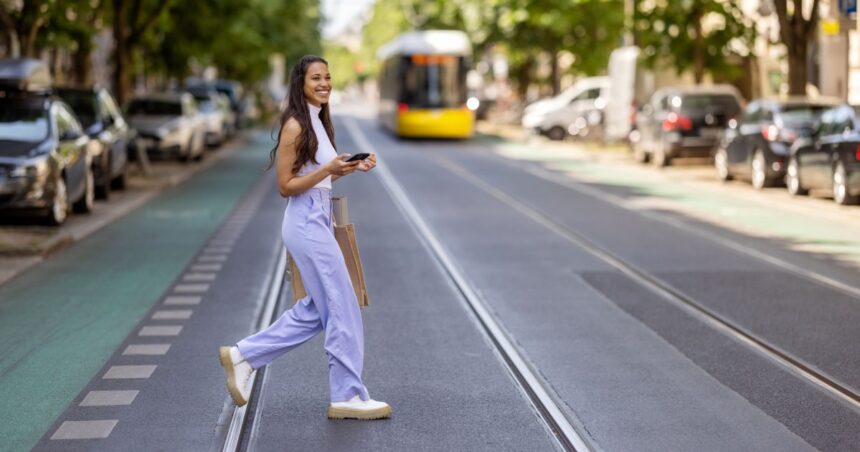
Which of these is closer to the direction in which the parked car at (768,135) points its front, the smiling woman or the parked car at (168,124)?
the parked car

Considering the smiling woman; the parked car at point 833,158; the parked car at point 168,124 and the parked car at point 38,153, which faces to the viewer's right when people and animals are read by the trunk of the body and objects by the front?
the smiling woman

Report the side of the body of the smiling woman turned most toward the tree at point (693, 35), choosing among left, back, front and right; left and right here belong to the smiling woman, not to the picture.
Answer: left

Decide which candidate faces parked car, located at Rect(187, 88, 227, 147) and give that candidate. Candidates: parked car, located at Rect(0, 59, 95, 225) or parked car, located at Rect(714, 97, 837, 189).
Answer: parked car, located at Rect(714, 97, 837, 189)

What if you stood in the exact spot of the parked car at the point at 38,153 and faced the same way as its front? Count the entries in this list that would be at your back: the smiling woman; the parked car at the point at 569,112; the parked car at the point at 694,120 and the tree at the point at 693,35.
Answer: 3

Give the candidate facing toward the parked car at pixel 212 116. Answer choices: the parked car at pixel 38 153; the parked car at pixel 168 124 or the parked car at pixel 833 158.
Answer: the parked car at pixel 833 158

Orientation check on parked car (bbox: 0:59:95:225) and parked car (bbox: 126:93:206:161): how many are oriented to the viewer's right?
0

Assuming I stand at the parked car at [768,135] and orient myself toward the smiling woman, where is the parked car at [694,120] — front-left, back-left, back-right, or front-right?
back-right

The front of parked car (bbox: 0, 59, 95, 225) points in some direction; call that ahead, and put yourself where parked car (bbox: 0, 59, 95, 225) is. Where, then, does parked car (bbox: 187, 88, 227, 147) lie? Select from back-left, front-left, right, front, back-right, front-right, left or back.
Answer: back-right

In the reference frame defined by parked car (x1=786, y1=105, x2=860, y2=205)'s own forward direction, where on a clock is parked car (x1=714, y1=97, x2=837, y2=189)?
parked car (x1=714, y1=97, x2=837, y2=189) is roughly at 1 o'clock from parked car (x1=786, y1=105, x2=860, y2=205).

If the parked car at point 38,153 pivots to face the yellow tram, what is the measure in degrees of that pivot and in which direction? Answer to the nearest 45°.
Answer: approximately 180°

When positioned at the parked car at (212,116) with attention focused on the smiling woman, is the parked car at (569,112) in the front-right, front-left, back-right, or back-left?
back-left

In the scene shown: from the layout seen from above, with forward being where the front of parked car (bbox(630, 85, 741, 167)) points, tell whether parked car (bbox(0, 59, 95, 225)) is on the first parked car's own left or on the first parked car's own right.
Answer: on the first parked car's own left

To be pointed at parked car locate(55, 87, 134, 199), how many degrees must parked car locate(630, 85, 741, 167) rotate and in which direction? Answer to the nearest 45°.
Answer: approximately 90° to its left

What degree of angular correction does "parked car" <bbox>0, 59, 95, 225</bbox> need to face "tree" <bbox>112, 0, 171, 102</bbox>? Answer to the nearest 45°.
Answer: approximately 135° to its right

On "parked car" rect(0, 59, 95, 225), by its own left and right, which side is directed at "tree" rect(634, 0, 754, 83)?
back
